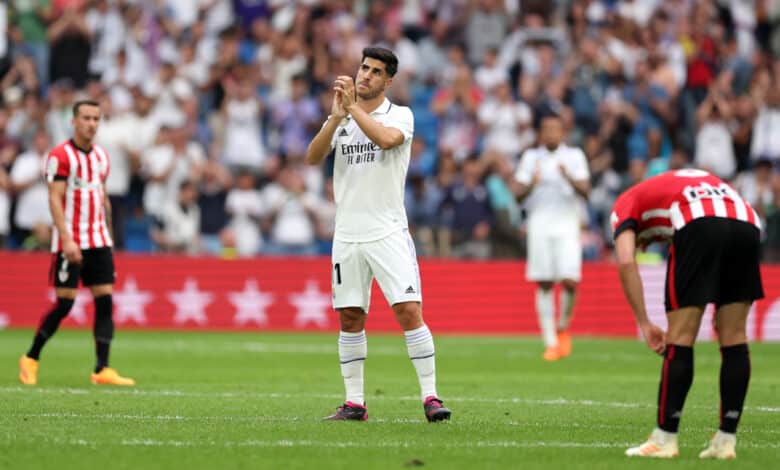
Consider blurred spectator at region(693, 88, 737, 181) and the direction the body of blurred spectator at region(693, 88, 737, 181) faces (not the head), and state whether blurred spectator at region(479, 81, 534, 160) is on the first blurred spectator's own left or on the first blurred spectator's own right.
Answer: on the first blurred spectator's own right

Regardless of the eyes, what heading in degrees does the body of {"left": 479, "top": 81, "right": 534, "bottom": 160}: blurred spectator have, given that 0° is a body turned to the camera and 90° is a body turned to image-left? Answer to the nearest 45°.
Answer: approximately 0°

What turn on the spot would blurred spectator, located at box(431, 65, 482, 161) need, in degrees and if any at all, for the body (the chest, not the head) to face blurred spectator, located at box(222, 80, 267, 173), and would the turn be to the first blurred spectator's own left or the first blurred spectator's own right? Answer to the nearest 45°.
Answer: approximately 90° to the first blurred spectator's own right

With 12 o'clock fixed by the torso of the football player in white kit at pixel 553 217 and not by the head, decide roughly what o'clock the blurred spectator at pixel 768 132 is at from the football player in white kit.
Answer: The blurred spectator is roughly at 7 o'clock from the football player in white kit.

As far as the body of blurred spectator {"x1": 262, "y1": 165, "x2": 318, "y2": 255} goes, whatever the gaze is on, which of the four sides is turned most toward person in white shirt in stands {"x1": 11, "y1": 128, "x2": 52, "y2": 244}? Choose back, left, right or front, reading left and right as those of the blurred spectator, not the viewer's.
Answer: right

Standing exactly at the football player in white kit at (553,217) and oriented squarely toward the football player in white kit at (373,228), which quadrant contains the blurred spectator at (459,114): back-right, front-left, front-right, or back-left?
back-right

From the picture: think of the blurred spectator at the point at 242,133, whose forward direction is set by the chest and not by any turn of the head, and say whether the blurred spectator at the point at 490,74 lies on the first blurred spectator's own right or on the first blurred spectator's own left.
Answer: on the first blurred spectator's own left
